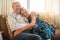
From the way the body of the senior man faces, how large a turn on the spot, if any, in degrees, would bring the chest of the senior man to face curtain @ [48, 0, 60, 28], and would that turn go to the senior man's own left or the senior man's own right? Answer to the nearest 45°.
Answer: approximately 90° to the senior man's own left

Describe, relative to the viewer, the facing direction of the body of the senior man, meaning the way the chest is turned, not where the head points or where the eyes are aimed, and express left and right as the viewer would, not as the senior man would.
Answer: facing the viewer and to the right of the viewer
